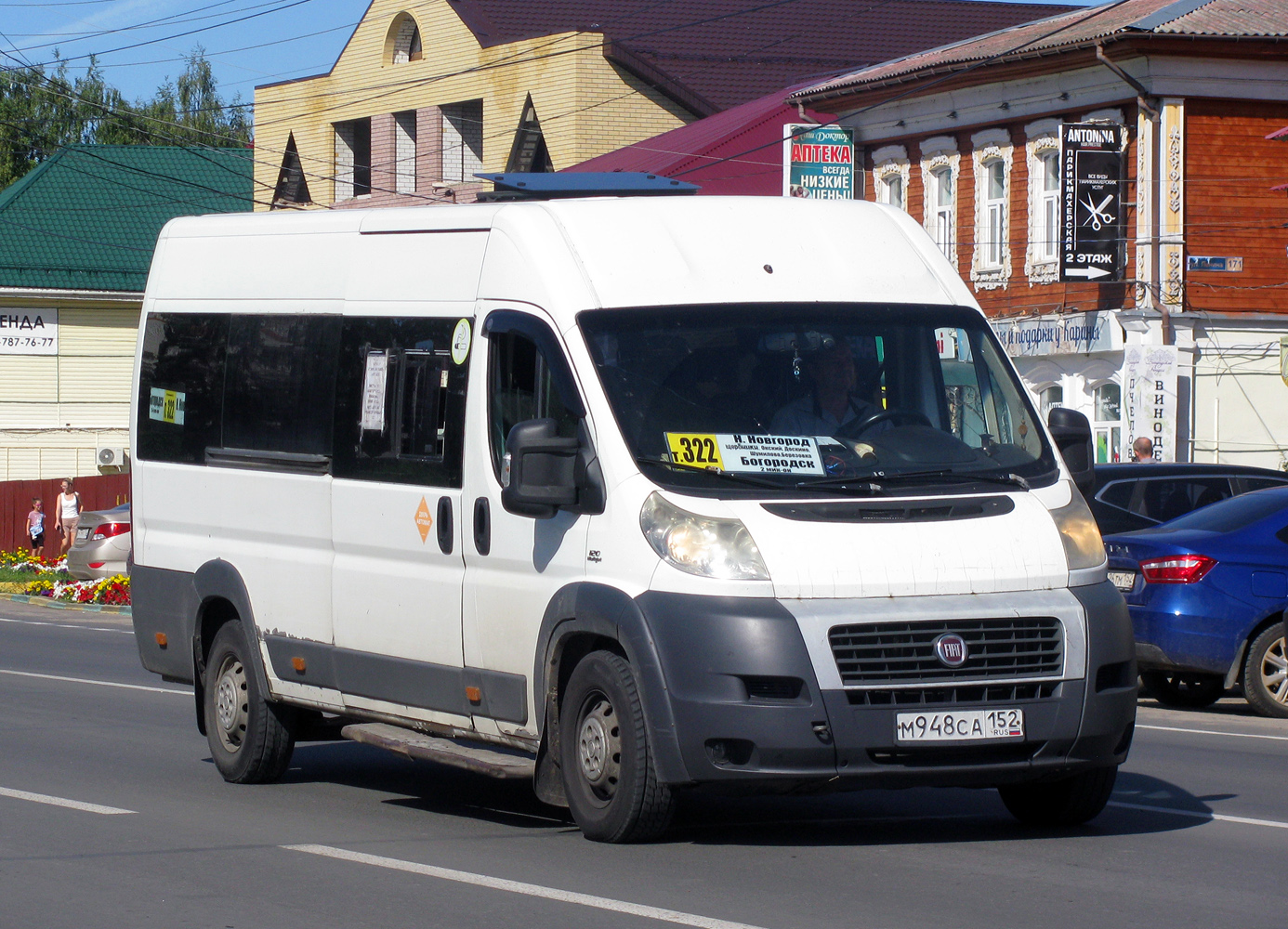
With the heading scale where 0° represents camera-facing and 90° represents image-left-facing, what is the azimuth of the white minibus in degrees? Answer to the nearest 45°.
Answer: approximately 315°

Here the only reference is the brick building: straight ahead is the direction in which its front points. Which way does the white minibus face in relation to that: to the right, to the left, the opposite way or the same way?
to the left

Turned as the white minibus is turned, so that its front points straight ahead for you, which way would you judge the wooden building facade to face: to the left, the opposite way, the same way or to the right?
to the right

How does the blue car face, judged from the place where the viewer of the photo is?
facing away from the viewer and to the right of the viewer

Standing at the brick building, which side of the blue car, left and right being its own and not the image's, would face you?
left

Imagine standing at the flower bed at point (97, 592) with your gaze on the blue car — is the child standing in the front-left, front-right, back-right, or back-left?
back-left

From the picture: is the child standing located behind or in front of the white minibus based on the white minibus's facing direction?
behind

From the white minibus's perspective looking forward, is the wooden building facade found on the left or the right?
on its left
